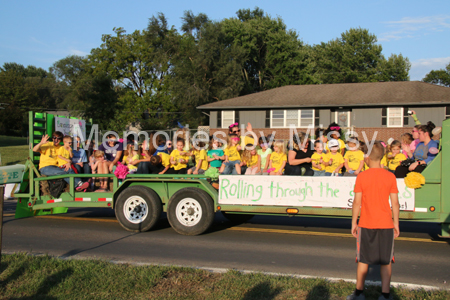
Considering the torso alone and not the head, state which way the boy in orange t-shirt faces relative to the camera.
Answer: away from the camera

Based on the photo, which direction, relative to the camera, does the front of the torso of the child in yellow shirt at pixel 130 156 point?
toward the camera

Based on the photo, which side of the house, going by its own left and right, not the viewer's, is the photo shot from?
front

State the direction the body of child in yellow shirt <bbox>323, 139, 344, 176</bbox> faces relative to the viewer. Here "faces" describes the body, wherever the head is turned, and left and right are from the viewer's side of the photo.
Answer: facing the viewer

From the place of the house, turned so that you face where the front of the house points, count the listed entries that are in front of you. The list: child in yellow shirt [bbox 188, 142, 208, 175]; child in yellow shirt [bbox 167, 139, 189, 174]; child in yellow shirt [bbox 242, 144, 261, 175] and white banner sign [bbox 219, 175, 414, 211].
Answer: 4

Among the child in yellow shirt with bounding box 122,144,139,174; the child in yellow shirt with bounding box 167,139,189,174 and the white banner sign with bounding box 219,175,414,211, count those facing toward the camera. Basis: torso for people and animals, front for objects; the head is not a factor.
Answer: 3

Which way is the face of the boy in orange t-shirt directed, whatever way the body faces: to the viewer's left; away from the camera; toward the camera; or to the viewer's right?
away from the camera

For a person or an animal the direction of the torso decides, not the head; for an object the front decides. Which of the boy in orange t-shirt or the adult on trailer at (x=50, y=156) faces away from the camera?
the boy in orange t-shirt
